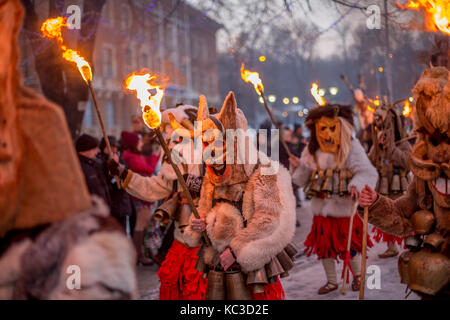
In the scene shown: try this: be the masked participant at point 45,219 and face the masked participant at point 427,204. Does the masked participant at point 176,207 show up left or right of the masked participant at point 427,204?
left

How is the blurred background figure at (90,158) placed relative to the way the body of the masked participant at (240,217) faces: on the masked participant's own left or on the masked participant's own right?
on the masked participant's own right

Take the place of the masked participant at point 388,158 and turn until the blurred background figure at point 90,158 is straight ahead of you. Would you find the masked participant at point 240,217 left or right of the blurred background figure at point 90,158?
left

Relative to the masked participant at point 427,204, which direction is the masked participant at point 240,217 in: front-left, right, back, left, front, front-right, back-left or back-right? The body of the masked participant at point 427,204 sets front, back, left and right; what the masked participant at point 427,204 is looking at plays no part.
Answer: right

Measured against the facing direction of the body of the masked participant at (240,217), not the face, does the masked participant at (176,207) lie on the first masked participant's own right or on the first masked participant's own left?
on the first masked participant's own right

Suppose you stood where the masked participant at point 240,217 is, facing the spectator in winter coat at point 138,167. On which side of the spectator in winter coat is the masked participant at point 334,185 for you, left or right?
right

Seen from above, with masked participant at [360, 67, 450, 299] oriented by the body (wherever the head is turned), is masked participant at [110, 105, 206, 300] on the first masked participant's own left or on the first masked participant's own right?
on the first masked participant's own right

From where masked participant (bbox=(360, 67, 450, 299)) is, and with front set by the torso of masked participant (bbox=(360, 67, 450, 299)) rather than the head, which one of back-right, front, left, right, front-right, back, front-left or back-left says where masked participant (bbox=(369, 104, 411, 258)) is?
back

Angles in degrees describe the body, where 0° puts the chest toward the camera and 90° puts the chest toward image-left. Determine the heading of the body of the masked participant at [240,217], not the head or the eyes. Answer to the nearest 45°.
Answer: approximately 45°
